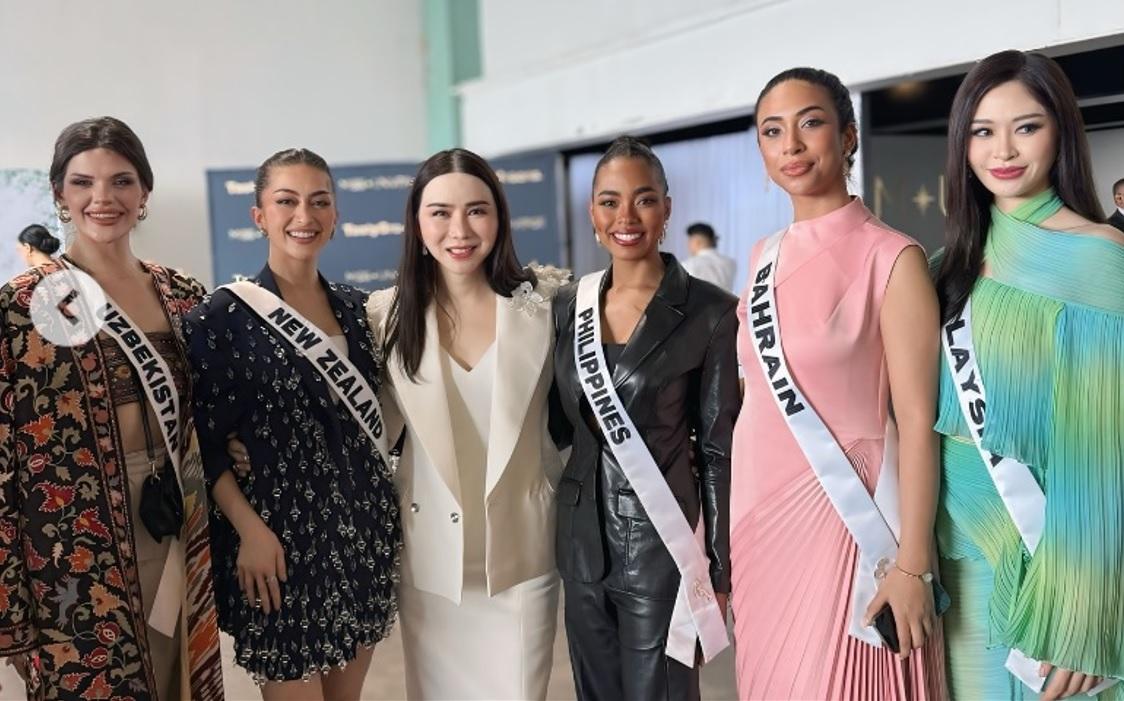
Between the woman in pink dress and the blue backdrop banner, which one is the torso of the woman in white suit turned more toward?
the woman in pink dress

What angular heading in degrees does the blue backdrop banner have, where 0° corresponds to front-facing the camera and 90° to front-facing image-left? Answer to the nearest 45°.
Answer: approximately 0°

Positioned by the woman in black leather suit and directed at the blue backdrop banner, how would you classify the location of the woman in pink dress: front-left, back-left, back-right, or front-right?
back-right

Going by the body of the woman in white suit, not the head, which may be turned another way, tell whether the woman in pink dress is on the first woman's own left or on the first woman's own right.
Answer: on the first woman's own left

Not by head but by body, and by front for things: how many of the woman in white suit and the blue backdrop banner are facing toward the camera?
2

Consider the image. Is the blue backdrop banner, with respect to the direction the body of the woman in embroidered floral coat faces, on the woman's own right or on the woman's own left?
on the woman's own left
